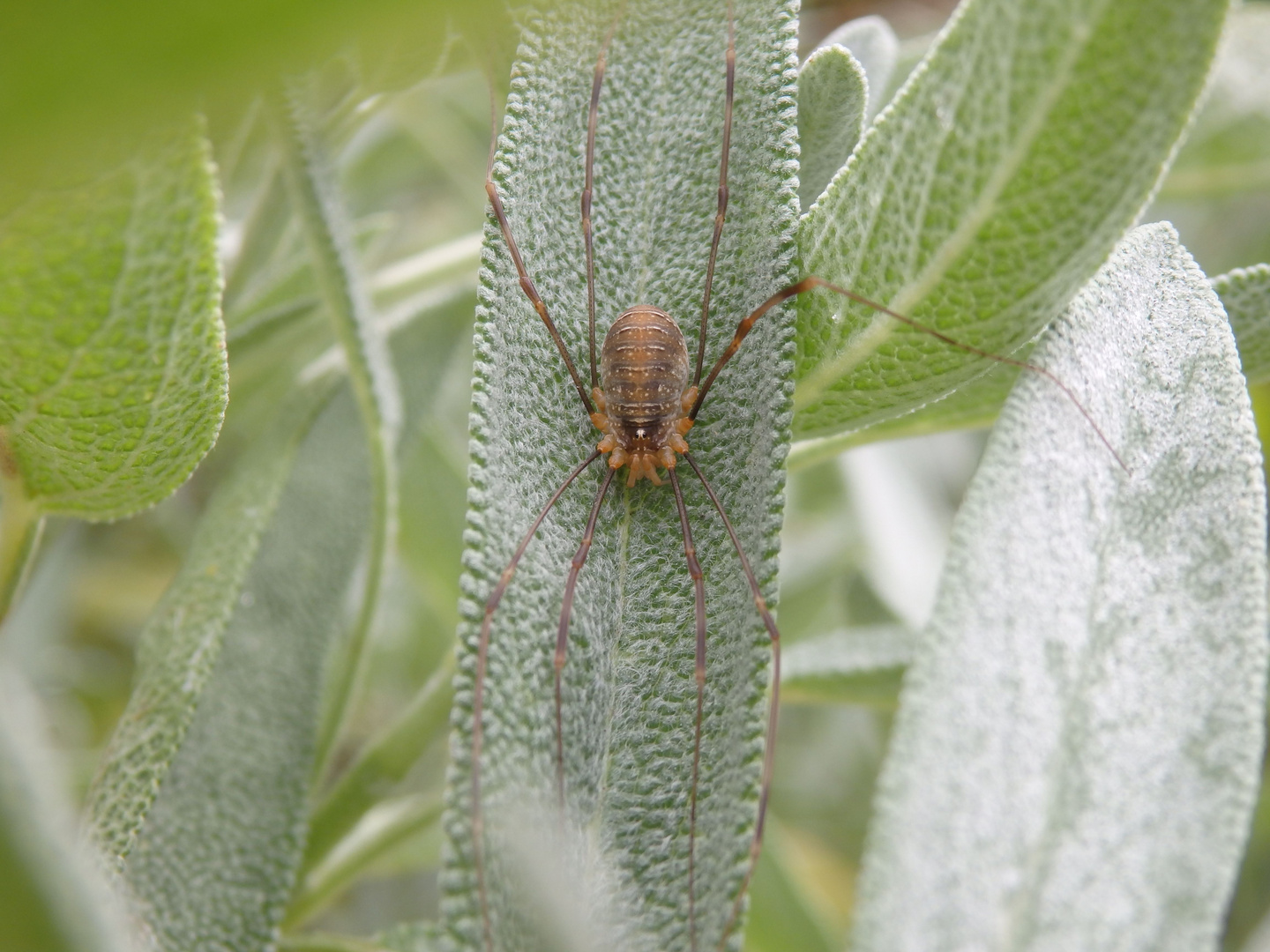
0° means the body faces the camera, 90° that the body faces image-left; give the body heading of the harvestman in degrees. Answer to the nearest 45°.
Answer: approximately 0°
